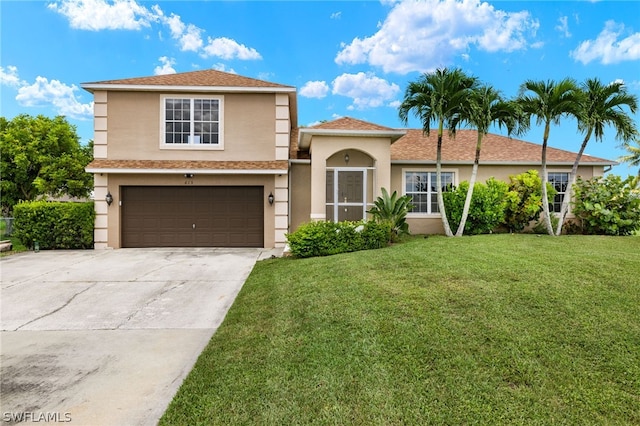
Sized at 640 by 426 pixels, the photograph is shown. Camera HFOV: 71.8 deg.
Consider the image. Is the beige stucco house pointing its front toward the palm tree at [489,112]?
no

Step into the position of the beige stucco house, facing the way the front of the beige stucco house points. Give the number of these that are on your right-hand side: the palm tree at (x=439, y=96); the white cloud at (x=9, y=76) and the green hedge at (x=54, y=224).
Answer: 2

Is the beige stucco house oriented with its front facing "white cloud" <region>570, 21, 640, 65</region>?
no

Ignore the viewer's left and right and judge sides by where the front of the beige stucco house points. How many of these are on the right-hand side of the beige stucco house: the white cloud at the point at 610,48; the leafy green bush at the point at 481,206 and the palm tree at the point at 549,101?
0

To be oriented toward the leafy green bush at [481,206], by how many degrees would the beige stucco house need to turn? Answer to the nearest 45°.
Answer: approximately 90° to its left

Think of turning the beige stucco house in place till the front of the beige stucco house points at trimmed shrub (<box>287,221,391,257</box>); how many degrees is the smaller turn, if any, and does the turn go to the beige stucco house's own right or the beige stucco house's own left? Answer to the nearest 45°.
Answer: approximately 45° to the beige stucco house's own left

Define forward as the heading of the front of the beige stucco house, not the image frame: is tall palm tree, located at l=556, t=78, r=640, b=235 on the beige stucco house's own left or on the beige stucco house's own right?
on the beige stucco house's own left

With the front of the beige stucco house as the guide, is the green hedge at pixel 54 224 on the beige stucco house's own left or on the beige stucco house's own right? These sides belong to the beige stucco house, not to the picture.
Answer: on the beige stucco house's own right

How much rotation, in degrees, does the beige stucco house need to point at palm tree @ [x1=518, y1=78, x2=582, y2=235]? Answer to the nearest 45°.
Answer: approximately 90° to its left

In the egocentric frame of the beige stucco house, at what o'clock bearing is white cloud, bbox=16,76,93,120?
The white cloud is roughly at 4 o'clock from the beige stucco house.

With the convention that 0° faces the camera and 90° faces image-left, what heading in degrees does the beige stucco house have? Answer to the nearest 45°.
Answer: approximately 0°
